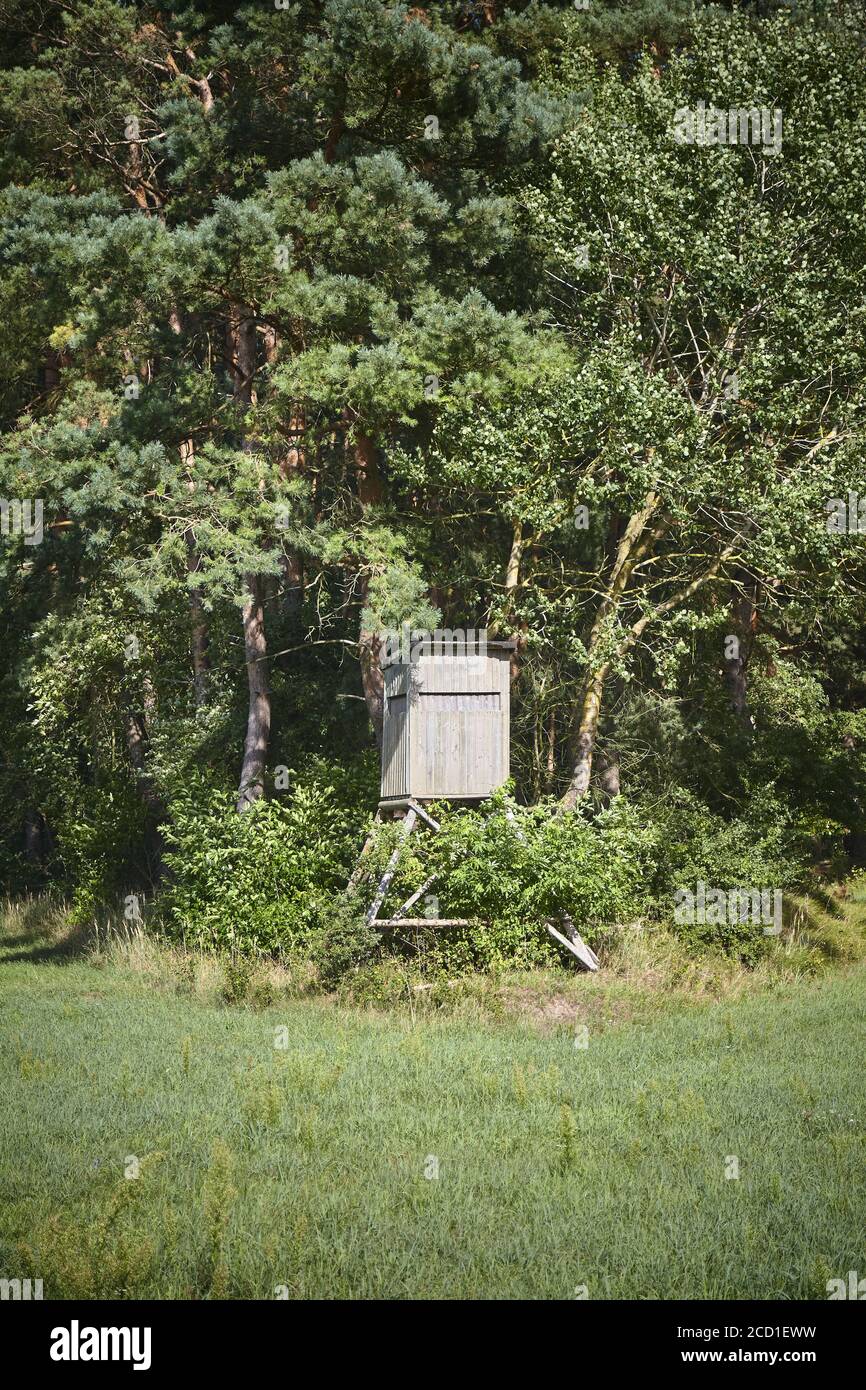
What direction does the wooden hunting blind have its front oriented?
toward the camera

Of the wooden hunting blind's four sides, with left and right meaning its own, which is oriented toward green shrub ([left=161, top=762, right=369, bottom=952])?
right
